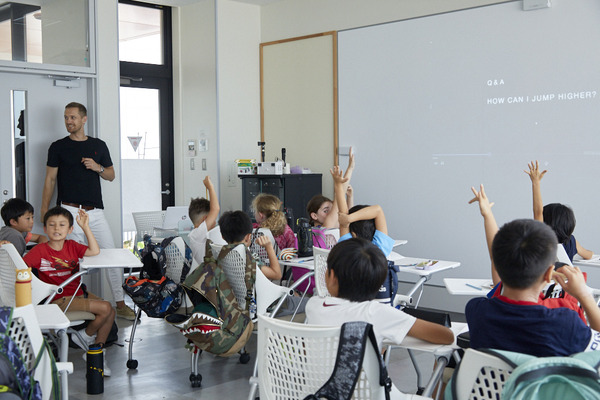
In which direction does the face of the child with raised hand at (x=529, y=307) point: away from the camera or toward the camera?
away from the camera

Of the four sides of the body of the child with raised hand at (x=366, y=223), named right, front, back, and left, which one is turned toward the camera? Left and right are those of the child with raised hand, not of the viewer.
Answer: back

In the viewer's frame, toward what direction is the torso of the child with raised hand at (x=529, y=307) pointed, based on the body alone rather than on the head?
away from the camera

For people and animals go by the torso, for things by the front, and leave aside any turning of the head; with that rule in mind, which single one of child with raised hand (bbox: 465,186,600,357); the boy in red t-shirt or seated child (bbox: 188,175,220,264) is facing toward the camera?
the boy in red t-shirt

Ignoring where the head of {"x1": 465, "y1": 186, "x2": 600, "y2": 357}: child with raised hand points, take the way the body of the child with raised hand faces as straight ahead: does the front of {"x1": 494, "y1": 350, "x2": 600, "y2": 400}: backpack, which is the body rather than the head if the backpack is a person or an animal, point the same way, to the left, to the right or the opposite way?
the opposite way

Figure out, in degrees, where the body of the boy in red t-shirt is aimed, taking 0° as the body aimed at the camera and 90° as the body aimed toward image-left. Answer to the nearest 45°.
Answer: approximately 0°

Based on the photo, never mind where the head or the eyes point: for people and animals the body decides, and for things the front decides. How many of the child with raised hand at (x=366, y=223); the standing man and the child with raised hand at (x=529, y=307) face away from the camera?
2

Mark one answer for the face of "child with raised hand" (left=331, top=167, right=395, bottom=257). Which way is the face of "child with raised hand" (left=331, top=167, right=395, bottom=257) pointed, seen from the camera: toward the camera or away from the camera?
away from the camera

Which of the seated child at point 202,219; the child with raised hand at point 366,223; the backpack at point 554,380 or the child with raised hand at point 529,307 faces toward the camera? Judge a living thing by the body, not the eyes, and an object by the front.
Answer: the backpack

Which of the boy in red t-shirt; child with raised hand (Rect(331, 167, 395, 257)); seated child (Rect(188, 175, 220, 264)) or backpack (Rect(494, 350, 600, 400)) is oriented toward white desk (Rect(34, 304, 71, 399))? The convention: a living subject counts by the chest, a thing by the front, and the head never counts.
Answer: the boy in red t-shirt
